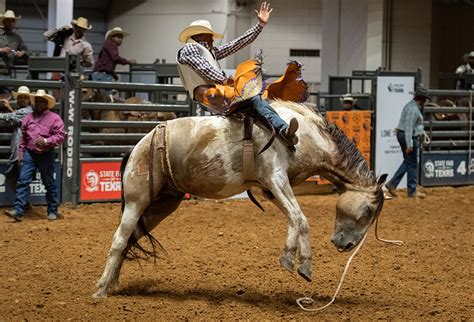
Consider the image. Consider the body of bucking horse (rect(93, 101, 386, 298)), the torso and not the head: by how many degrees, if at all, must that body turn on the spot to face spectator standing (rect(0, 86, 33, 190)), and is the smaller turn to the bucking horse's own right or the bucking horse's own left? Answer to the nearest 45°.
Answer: approximately 135° to the bucking horse's own left

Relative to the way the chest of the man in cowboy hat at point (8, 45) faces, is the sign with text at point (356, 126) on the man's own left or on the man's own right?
on the man's own left

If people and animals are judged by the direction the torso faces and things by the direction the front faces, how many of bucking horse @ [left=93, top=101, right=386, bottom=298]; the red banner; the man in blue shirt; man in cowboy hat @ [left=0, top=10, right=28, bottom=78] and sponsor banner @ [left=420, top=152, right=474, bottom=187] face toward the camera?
3

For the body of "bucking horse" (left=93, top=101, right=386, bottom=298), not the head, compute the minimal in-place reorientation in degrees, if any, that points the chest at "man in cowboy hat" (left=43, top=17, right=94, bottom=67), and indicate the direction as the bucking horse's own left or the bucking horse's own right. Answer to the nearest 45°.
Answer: approximately 90° to the bucking horse's own left

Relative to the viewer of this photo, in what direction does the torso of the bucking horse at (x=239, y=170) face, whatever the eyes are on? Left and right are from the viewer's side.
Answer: facing to the right of the viewer

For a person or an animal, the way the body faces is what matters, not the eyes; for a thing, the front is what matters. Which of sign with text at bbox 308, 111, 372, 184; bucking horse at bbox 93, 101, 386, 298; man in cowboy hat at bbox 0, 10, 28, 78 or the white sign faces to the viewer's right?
the bucking horse

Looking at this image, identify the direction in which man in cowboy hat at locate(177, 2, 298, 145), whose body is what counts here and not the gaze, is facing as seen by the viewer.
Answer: to the viewer's right

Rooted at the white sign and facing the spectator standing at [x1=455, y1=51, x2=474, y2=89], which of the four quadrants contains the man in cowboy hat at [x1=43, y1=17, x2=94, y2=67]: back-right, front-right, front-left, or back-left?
back-left

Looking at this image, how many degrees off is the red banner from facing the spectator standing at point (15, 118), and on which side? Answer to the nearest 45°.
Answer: approximately 45° to its right

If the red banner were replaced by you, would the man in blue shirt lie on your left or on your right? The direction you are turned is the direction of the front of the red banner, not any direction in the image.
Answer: on your left

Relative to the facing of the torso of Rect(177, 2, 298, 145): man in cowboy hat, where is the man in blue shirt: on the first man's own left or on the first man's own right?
on the first man's own left

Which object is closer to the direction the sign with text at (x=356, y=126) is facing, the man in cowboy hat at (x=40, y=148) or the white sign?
the man in cowboy hat
